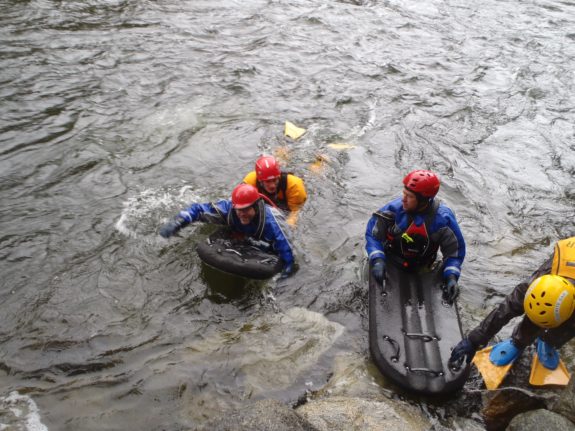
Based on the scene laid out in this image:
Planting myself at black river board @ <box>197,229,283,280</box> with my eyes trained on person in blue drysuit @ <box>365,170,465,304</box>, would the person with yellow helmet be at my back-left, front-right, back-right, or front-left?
front-right

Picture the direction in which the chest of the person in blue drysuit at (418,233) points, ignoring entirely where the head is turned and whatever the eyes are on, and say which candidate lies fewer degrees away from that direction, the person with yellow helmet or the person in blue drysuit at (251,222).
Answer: the person with yellow helmet

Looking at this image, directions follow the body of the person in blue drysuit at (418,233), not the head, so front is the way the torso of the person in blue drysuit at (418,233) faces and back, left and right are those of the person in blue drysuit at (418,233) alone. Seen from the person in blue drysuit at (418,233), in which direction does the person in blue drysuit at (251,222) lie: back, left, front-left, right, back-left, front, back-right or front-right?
right

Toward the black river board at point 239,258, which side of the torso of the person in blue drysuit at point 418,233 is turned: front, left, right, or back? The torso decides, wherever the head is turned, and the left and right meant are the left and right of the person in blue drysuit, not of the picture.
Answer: right

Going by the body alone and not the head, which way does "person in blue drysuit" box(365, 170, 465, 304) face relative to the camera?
toward the camera

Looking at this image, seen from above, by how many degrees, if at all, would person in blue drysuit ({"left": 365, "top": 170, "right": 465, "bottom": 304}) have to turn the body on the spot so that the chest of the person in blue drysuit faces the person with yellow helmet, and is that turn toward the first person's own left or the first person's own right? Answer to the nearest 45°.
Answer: approximately 45° to the first person's own left
